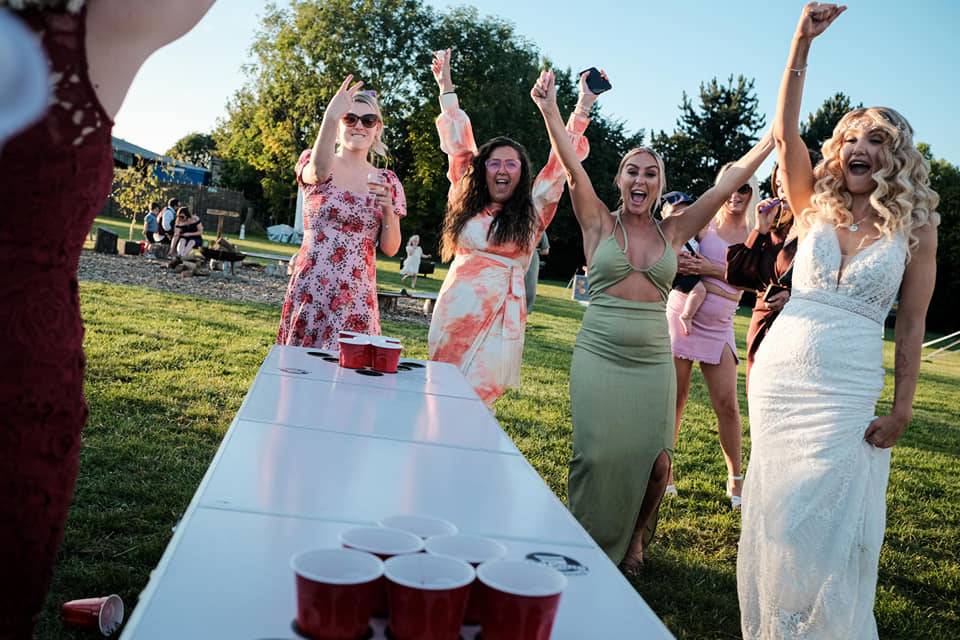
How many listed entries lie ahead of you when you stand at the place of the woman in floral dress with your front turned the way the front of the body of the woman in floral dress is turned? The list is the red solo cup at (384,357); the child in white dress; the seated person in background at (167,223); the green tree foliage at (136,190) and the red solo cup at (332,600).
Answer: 2

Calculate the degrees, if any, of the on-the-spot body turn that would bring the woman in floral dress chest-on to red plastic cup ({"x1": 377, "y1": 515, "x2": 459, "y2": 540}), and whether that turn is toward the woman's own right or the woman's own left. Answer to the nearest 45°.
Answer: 0° — they already face it

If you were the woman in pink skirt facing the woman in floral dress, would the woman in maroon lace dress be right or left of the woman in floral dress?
left

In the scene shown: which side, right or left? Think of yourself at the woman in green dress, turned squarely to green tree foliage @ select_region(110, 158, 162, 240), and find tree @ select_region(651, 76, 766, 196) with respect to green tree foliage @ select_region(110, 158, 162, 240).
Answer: right

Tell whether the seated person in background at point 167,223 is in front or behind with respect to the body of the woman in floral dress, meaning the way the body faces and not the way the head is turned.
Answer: behind

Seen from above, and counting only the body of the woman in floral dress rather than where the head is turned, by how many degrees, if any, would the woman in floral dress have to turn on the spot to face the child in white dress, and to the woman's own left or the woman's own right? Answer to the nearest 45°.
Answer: approximately 180°

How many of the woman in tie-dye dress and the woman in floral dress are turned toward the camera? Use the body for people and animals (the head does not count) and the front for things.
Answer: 2

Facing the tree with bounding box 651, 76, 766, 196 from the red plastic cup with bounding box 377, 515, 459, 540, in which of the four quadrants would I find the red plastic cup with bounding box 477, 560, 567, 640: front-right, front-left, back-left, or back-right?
back-right

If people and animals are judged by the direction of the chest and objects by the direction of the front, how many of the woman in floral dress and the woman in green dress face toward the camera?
2

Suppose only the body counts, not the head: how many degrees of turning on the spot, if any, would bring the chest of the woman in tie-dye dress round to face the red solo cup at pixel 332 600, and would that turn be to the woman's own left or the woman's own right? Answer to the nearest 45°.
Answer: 0° — they already face it

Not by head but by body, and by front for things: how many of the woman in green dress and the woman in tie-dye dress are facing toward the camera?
2

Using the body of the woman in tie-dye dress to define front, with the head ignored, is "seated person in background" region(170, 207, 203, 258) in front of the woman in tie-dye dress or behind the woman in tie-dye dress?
behind

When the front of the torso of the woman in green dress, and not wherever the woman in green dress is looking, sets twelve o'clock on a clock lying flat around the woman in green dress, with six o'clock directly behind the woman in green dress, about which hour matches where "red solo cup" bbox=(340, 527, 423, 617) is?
The red solo cup is roughly at 12 o'clock from the woman in green dress.
